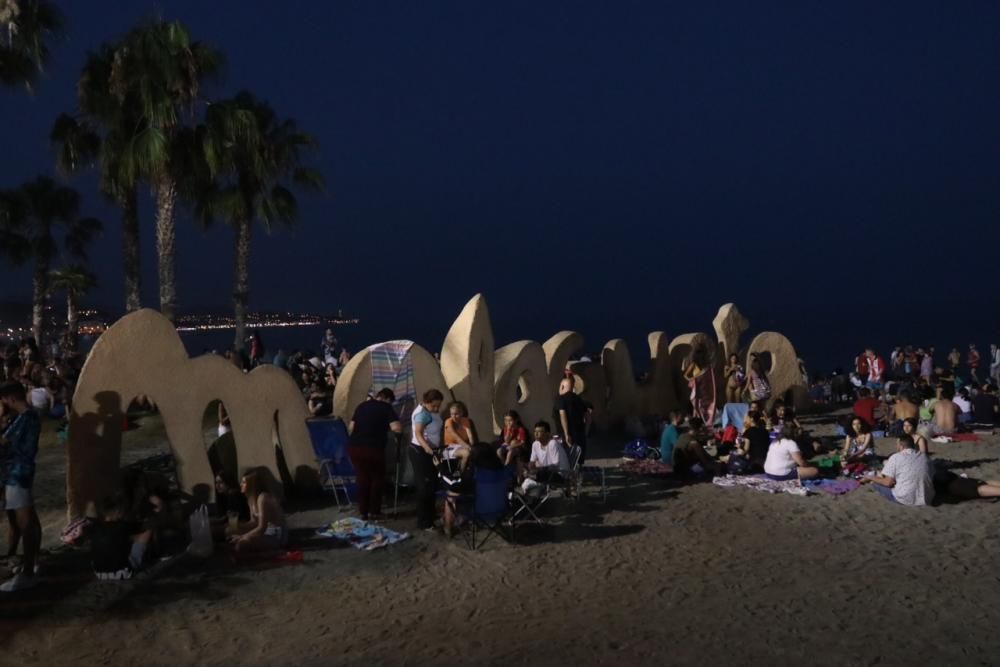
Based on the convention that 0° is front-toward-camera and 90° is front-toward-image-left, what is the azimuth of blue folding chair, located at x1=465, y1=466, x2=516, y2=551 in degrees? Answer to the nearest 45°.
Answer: approximately 180°

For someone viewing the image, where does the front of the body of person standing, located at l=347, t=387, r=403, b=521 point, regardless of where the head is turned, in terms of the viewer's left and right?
facing away from the viewer and to the right of the viewer

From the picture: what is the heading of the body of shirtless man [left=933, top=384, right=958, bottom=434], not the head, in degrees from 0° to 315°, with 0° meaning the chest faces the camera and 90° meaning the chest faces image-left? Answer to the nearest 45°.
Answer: approximately 180°

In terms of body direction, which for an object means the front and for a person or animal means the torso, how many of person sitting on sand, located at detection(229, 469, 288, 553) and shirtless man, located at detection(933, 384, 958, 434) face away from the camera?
1

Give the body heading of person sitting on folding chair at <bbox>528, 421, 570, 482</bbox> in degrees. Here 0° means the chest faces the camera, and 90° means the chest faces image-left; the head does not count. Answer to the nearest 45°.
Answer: approximately 45°

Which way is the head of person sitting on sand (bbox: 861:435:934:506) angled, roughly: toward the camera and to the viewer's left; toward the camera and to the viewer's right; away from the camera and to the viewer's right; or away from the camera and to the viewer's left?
away from the camera and to the viewer's left
